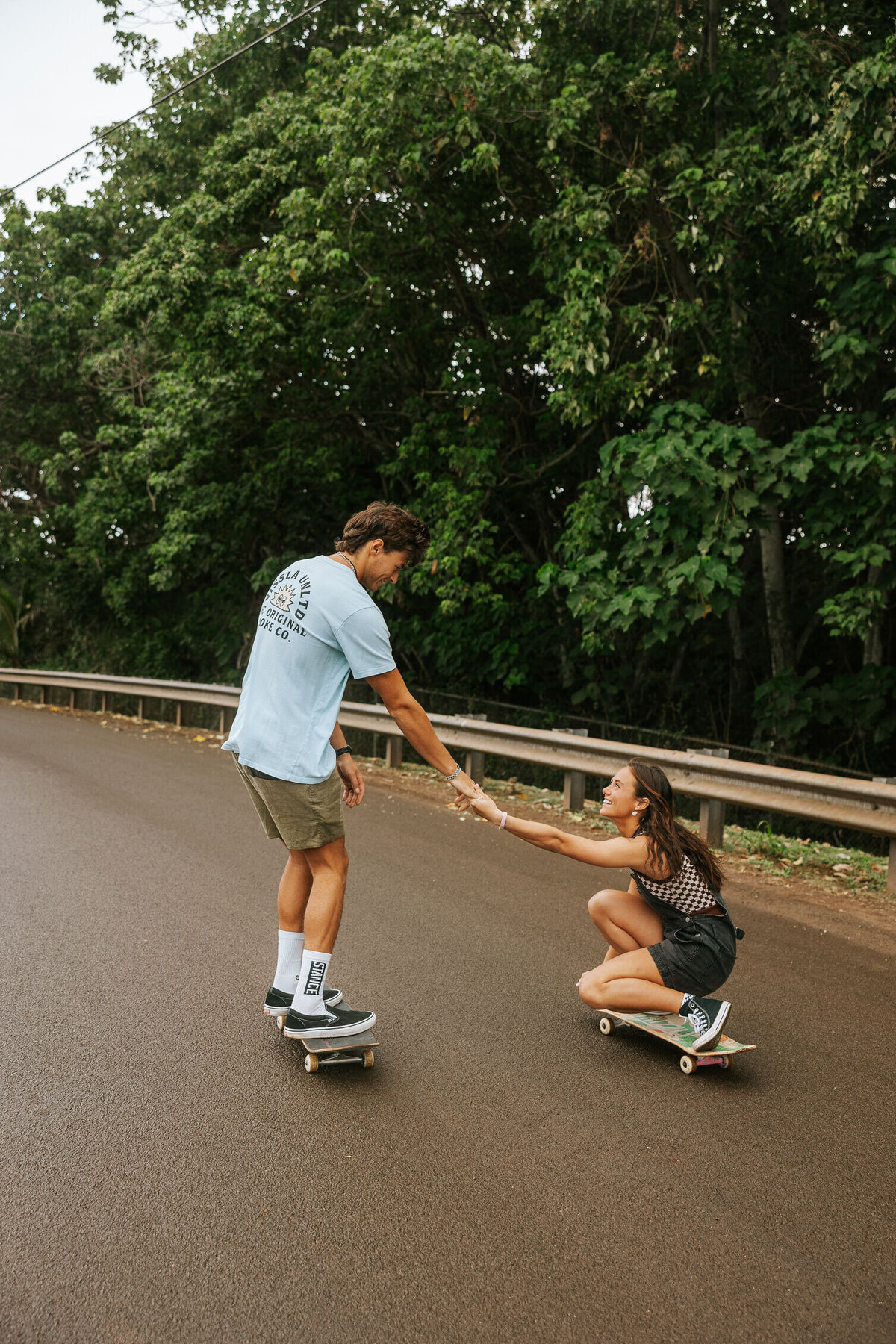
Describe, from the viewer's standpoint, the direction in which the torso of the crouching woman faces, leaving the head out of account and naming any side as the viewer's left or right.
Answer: facing to the left of the viewer

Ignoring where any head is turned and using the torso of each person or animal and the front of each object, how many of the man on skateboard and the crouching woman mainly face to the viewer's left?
1

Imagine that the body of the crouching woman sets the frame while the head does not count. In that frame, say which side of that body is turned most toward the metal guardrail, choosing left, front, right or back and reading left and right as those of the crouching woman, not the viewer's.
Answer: right

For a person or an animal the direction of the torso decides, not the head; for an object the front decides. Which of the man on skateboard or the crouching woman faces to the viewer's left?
the crouching woman

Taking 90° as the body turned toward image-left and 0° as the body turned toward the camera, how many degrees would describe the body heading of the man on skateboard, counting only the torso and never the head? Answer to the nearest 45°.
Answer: approximately 225°
